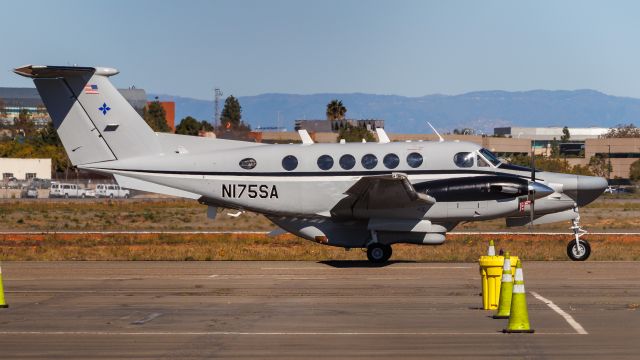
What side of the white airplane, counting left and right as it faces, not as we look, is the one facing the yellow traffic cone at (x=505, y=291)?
right

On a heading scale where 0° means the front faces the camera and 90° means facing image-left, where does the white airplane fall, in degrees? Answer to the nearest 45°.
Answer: approximately 270°
